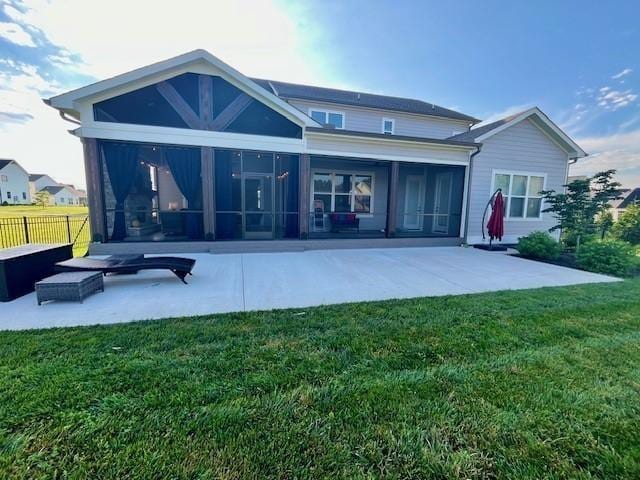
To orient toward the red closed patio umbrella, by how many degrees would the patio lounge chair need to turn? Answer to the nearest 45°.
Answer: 0° — it already faces it

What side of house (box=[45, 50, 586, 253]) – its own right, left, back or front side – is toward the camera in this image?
back

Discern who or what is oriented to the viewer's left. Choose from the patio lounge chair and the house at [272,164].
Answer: the patio lounge chair

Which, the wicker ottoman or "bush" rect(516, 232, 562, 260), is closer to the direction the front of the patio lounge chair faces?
the wicker ottoman
